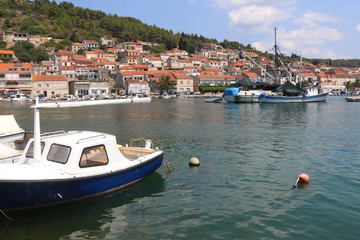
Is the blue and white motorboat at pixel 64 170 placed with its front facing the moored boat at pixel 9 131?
no
